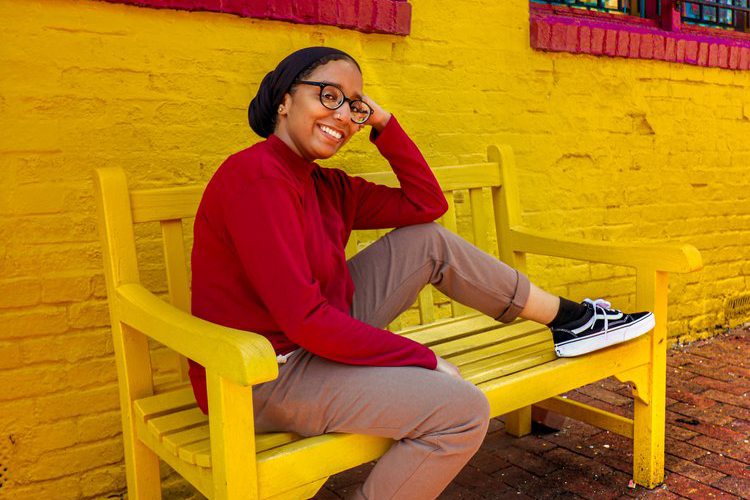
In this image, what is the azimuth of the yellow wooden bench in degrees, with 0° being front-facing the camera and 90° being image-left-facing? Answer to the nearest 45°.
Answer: approximately 315°
